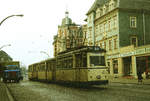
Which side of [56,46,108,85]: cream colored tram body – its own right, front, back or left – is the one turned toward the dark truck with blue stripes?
back

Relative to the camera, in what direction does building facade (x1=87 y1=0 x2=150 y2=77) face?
facing the viewer and to the left of the viewer

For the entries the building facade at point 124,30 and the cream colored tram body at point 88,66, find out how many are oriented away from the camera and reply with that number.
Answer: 0

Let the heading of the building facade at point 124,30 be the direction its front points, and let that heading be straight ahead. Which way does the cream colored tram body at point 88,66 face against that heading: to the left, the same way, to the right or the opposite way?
to the left

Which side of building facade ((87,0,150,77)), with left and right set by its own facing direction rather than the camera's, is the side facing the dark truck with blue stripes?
front

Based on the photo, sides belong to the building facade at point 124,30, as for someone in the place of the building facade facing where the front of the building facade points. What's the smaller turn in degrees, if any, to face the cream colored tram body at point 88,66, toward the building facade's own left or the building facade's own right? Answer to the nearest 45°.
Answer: approximately 45° to the building facade's own left

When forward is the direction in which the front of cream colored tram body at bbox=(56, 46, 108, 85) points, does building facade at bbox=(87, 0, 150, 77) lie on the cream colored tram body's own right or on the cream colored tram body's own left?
on the cream colored tram body's own left

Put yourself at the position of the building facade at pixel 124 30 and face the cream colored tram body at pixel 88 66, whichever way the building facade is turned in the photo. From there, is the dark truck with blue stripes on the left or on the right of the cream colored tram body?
right
